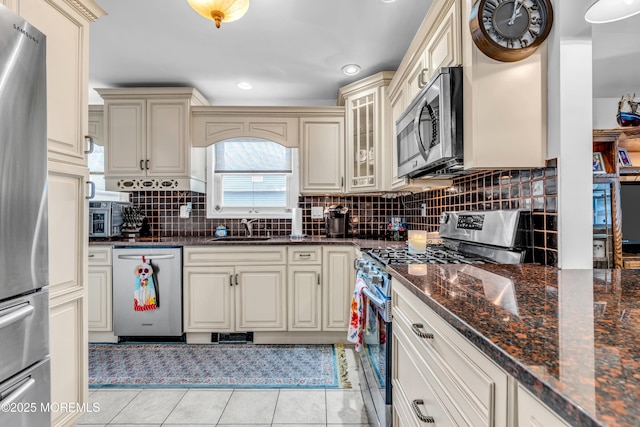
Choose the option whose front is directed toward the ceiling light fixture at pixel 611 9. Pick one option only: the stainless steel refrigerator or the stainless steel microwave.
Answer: the stainless steel refrigerator

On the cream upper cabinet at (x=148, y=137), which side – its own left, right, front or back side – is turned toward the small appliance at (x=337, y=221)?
left

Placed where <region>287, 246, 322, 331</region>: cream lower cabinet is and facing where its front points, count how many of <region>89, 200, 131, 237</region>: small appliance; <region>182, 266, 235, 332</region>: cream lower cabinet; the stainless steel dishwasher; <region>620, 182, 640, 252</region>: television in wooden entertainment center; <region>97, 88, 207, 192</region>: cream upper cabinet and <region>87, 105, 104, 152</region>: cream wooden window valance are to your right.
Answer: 5

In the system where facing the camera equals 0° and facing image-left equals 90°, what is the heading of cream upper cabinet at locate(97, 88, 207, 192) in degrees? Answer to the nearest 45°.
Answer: approximately 0°

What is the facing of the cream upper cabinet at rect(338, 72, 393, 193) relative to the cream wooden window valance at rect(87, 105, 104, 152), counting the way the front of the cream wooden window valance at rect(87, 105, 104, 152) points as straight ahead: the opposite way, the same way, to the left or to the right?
to the right

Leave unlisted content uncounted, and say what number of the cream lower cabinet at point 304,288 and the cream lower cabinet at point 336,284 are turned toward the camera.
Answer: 2
